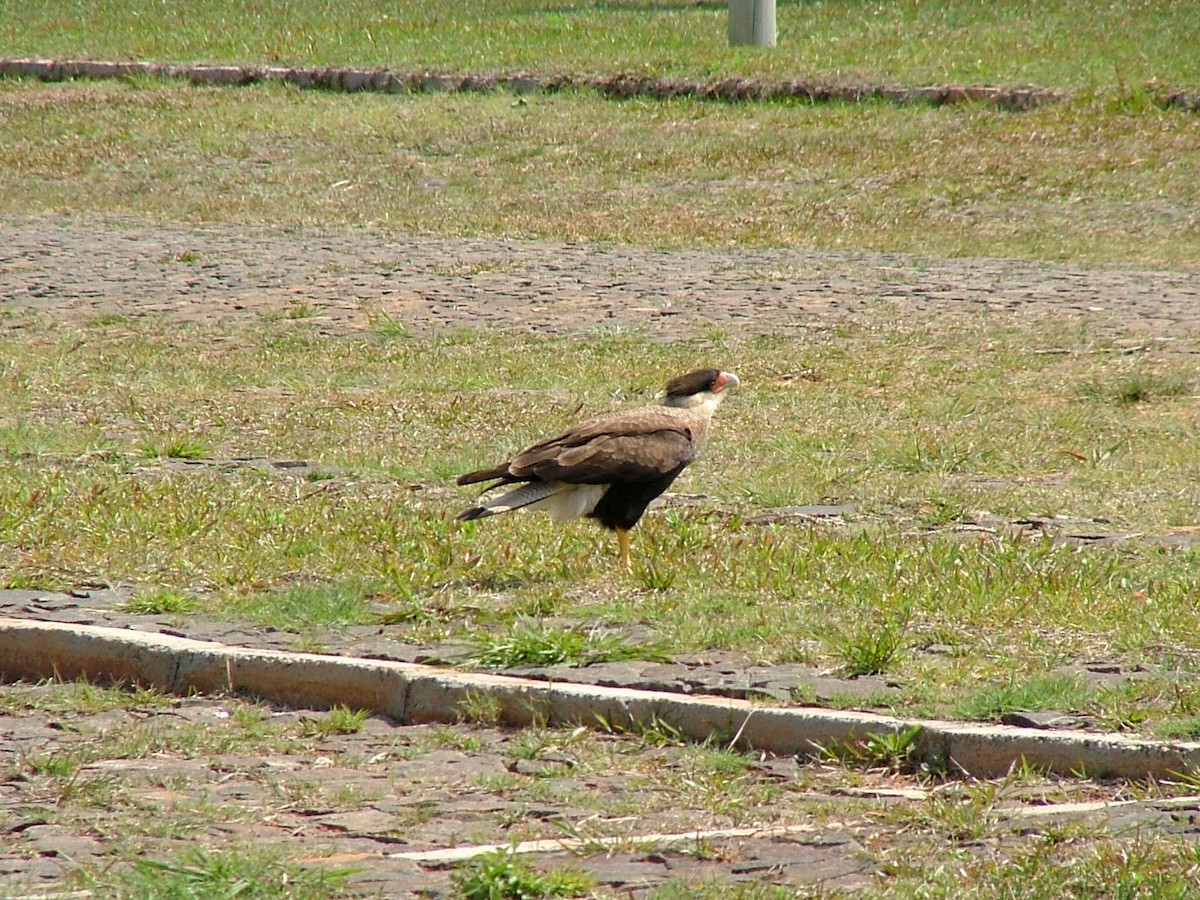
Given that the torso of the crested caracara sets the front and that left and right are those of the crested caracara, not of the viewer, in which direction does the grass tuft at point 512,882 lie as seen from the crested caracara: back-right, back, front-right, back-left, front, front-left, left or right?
right

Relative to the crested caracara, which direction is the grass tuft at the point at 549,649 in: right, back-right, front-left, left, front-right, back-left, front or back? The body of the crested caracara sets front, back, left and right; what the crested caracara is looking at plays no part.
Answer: right

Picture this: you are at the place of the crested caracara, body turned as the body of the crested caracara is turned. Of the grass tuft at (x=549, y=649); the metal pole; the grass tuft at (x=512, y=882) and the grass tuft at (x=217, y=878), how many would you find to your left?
1

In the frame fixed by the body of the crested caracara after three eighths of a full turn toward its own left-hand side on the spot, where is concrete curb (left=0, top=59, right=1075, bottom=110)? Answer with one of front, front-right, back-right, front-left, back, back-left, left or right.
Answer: front-right

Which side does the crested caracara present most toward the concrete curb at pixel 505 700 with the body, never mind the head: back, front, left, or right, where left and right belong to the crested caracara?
right

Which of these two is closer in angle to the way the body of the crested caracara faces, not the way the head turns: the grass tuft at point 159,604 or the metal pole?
the metal pole

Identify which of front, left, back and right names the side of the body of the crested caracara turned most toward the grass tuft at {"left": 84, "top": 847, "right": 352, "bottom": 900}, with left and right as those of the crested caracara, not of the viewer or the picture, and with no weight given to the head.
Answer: right

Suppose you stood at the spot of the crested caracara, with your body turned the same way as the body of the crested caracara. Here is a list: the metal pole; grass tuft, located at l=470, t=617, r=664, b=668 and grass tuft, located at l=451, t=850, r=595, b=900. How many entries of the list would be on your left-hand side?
1

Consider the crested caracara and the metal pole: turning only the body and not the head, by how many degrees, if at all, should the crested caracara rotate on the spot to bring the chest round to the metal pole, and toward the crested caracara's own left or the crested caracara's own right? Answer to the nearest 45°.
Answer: approximately 90° to the crested caracara's own left

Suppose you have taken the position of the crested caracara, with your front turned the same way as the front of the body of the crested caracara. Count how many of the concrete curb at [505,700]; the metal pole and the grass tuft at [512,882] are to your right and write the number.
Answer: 2

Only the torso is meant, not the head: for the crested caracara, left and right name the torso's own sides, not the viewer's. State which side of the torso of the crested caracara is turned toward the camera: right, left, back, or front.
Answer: right

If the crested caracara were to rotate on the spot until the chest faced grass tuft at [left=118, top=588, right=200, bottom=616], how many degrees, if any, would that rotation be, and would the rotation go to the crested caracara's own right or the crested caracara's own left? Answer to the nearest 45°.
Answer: approximately 180°
